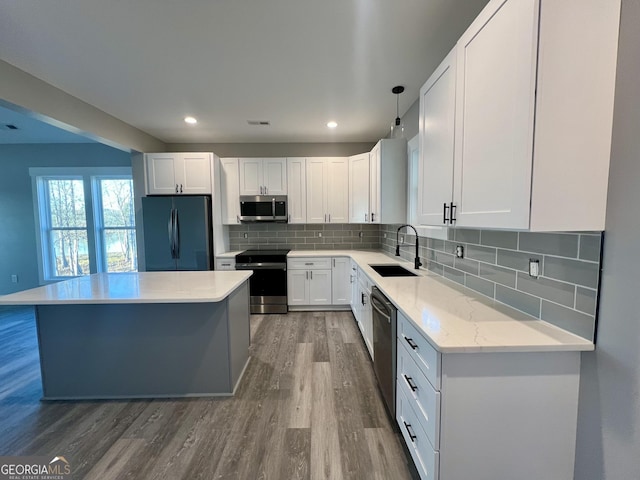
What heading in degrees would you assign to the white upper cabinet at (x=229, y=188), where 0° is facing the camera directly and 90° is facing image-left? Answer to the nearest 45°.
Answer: approximately 0°

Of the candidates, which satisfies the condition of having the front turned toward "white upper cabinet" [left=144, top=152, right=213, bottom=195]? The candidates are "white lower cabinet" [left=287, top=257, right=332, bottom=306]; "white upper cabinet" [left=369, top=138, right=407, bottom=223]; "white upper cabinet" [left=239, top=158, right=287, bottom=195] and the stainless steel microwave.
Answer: "white upper cabinet" [left=369, top=138, right=407, bottom=223]

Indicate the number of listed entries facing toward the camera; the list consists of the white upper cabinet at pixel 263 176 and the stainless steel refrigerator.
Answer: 2

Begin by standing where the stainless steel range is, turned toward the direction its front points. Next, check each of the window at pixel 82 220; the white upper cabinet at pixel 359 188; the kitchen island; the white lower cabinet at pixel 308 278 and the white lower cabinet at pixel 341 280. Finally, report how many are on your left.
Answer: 3

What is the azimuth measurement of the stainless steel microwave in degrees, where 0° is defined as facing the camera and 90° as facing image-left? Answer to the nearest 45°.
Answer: approximately 0°

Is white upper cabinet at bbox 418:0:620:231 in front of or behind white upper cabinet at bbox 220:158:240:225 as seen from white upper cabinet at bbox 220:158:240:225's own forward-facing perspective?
in front

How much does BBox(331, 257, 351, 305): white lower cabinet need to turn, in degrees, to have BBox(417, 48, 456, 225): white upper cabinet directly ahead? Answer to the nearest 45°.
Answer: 0° — it already faces it

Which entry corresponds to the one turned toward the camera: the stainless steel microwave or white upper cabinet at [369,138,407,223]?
the stainless steel microwave

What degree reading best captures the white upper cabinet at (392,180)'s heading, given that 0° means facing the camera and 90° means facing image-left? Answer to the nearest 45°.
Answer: approximately 90°

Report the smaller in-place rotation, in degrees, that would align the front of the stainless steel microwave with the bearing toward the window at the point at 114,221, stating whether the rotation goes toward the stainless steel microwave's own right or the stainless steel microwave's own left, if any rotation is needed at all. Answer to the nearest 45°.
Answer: approximately 135° to the stainless steel microwave's own right

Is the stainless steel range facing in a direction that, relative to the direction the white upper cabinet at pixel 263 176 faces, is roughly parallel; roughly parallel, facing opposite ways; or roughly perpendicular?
roughly parallel

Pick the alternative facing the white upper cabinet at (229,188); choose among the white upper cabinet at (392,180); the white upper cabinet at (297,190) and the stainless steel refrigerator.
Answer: the white upper cabinet at (392,180)

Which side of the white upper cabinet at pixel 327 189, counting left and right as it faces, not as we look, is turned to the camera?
front

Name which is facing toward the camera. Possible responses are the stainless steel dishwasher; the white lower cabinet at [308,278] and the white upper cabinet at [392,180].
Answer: the white lower cabinet

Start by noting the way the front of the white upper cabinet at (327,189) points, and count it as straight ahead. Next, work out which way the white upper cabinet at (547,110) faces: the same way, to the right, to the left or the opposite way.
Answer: to the right

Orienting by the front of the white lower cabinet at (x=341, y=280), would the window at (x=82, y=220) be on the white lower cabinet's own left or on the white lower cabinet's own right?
on the white lower cabinet's own right

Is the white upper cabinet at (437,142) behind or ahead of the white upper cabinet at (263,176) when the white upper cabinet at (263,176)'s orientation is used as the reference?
ahead
